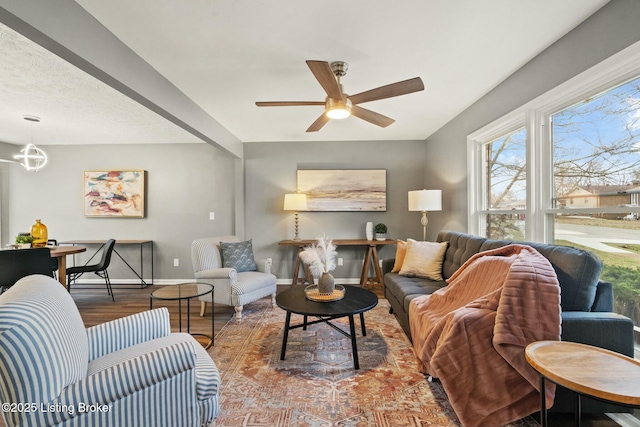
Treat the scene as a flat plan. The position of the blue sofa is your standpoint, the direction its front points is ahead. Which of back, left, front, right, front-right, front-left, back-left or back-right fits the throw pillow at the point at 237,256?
front-right

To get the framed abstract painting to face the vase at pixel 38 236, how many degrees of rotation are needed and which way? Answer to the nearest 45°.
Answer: approximately 45° to its right

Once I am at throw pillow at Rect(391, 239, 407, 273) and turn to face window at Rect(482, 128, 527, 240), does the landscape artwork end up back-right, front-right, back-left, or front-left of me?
back-left

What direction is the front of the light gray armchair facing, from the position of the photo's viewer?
facing the viewer and to the right of the viewer

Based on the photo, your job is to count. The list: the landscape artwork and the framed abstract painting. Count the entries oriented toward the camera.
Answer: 2

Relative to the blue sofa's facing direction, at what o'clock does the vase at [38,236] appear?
The vase is roughly at 1 o'clock from the blue sofa.

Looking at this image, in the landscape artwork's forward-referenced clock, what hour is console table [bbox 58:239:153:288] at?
The console table is roughly at 3 o'clock from the landscape artwork.

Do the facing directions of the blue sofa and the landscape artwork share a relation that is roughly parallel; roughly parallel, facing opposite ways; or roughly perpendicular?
roughly perpendicular

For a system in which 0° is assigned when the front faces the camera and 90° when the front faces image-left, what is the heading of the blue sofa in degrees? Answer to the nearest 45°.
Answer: approximately 45°

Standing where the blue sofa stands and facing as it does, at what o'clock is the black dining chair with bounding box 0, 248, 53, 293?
The black dining chair is roughly at 1 o'clock from the blue sofa.

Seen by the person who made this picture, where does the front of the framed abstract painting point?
facing the viewer

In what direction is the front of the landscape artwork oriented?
toward the camera

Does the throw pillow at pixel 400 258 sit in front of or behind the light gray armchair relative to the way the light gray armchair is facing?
in front

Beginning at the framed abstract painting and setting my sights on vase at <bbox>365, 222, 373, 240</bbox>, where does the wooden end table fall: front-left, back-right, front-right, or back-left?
front-right

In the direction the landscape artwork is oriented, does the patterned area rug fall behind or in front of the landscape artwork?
in front

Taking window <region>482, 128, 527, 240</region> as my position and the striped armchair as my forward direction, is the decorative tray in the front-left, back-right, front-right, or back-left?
front-right
